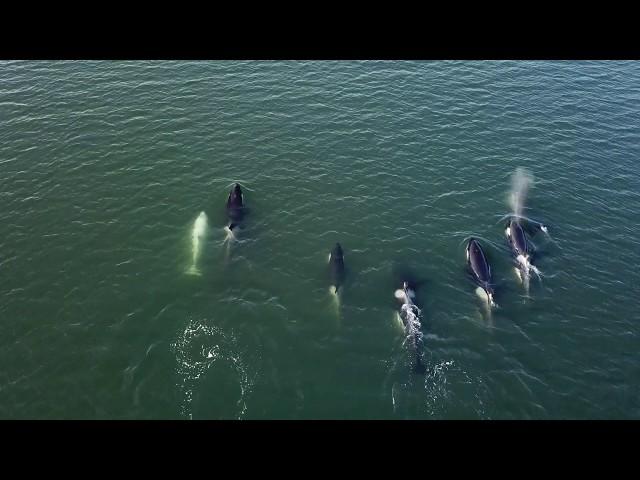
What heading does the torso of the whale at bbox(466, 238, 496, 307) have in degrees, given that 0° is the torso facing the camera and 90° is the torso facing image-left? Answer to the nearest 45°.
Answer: approximately 180°

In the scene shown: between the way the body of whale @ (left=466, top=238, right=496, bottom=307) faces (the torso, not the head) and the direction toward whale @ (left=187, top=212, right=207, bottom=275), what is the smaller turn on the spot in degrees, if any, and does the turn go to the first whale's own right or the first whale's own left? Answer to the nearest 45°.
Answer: approximately 90° to the first whale's own left

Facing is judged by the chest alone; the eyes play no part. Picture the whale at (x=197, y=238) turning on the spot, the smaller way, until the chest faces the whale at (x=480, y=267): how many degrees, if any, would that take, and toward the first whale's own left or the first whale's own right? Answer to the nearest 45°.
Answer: approximately 135° to the first whale's own right

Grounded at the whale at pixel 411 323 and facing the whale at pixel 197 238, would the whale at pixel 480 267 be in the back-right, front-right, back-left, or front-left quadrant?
back-right

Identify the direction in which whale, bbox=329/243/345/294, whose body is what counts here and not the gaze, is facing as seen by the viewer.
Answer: away from the camera

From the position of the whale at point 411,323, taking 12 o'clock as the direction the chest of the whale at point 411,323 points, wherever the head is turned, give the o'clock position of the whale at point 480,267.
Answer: the whale at point 480,267 is roughly at 1 o'clock from the whale at point 411,323.

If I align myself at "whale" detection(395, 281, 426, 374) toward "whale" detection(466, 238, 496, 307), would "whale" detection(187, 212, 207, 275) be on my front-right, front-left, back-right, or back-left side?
back-left

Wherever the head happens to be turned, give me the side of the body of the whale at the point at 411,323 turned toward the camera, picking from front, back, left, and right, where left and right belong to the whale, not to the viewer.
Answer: back

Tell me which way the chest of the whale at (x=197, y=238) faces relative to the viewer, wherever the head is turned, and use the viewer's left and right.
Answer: facing away from the viewer
